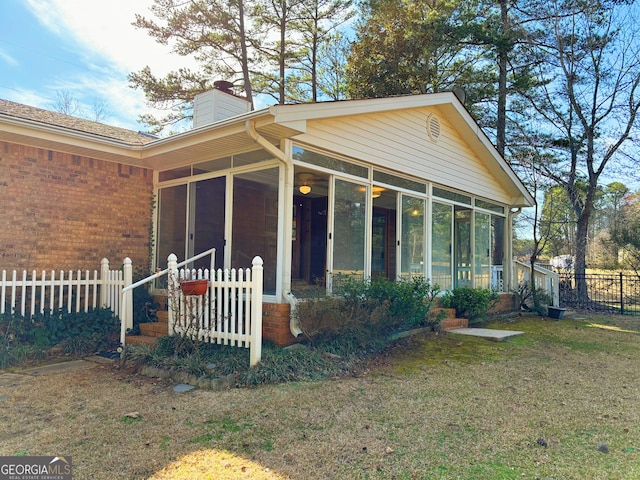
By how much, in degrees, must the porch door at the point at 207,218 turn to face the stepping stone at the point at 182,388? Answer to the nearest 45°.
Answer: approximately 45° to its left

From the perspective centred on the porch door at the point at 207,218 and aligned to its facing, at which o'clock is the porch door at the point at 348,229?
the porch door at the point at 348,229 is roughly at 8 o'clock from the porch door at the point at 207,218.

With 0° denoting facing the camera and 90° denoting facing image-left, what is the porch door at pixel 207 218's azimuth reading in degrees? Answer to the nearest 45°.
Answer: approximately 45°

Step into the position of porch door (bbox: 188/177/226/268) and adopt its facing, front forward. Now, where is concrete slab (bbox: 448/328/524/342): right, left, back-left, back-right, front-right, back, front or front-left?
back-left

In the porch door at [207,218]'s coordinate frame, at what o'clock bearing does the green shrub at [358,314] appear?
The green shrub is roughly at 9 o'clock from the porch door.

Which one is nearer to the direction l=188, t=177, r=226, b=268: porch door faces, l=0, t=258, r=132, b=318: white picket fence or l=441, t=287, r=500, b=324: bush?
the white picket fence

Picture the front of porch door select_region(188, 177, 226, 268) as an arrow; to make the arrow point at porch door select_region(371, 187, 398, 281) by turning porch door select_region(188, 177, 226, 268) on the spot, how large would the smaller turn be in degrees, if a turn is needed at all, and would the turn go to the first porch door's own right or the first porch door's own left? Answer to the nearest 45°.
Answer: approximately 135° to the first porch door's own left

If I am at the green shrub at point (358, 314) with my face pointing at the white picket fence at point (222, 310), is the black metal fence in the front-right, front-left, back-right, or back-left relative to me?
back-right

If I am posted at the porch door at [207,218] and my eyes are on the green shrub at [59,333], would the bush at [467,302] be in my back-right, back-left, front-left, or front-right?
back-left

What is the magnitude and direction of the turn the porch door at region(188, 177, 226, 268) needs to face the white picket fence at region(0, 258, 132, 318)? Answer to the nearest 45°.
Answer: approximately 45° to its right

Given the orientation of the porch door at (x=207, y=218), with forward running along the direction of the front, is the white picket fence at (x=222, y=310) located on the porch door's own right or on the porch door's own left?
on the porch door's own left

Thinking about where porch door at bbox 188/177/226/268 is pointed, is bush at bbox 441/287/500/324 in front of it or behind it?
behind
